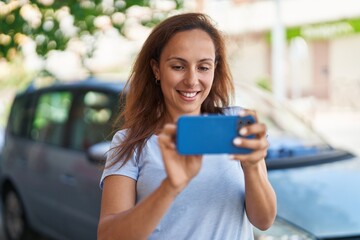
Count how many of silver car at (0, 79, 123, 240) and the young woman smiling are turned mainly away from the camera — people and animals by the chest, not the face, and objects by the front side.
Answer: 0

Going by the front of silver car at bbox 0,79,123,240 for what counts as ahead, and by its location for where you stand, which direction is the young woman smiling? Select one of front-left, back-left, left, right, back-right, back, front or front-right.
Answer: front-right

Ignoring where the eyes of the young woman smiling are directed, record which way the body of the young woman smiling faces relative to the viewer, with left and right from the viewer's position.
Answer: facing the viewer and to the right of the viewer

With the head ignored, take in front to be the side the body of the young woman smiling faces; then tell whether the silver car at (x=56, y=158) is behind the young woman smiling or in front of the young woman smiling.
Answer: behind

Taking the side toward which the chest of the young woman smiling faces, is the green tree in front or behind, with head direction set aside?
behind

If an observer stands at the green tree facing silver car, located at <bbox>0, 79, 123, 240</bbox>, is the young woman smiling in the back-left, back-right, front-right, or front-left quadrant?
front-left
